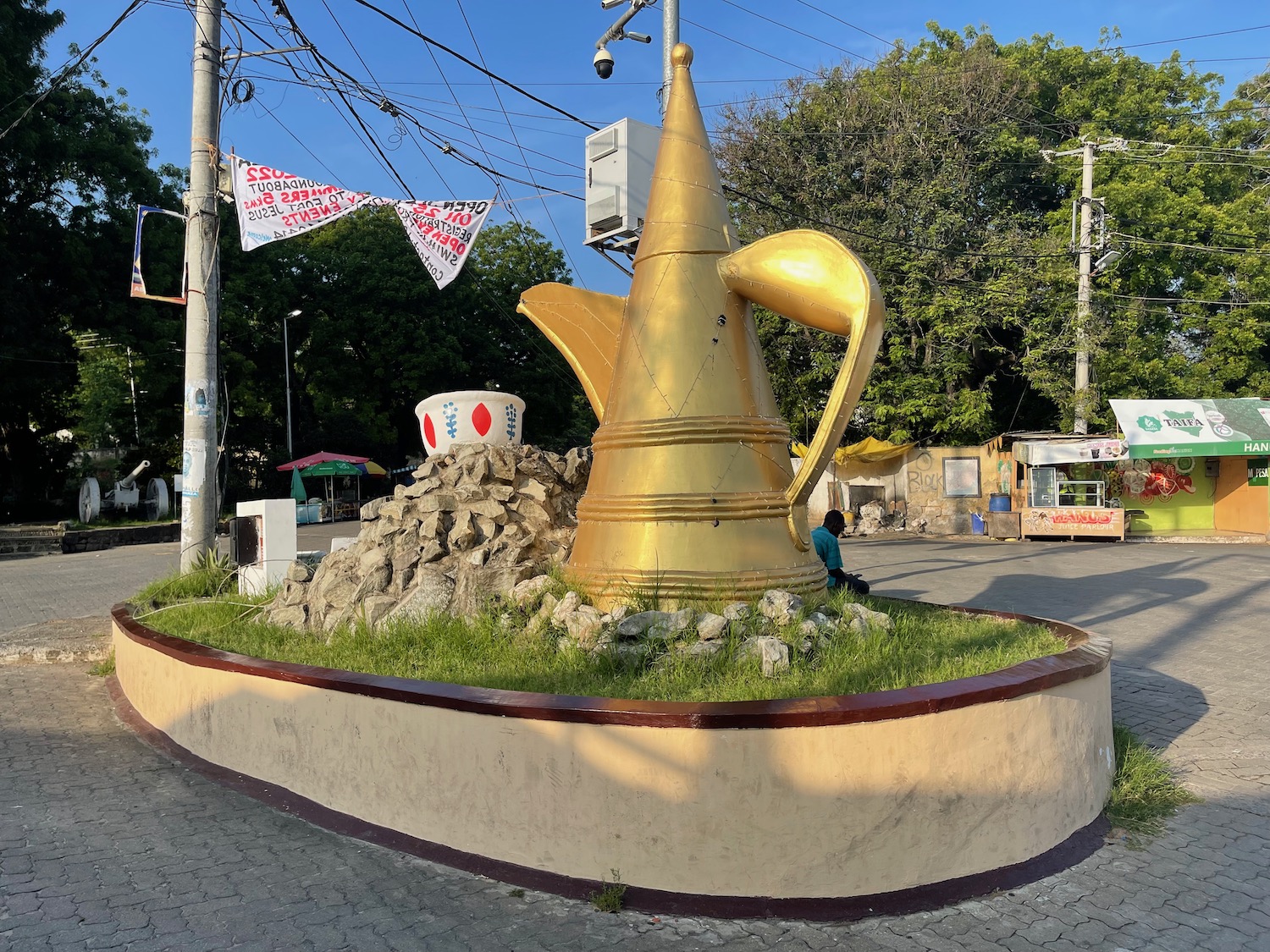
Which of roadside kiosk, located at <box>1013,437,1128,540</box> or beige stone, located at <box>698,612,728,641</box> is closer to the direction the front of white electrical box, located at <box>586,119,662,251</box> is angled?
the beige stone

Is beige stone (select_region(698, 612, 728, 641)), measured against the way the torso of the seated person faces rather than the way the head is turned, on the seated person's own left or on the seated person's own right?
on the seated person's own right

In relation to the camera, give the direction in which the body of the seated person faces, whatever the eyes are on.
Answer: to the viewer's right

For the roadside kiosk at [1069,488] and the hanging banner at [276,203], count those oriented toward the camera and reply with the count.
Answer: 1

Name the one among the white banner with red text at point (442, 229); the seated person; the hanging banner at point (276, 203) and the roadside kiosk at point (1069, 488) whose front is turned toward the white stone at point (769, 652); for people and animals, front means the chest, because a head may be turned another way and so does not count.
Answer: the roadside kiosk

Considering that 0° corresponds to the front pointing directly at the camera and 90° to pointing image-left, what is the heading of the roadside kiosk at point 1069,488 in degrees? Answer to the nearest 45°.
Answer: approximately 0°

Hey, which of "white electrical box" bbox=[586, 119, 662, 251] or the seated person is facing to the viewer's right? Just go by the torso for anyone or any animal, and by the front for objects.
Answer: the seated person

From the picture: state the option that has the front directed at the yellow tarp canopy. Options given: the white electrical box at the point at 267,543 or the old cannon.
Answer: the old cannon

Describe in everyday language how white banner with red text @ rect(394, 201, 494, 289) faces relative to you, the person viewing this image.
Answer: facing away from the viewer

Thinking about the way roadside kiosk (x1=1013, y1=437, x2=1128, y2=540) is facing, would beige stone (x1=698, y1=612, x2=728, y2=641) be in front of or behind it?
in front
